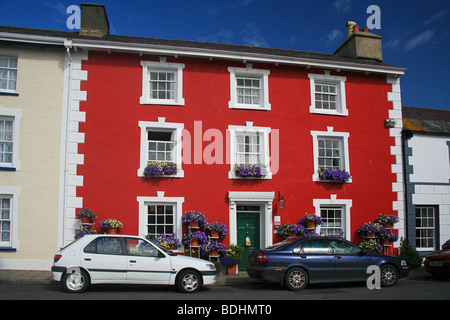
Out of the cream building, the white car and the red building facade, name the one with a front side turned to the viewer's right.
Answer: the white car

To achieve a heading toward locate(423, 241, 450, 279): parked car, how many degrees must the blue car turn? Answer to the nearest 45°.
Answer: approximately 45° to its left

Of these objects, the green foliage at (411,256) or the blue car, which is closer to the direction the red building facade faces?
the blue car

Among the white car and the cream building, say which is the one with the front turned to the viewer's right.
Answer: the white car

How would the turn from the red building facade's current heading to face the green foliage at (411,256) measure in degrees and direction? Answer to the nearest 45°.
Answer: approximately 90° to its left

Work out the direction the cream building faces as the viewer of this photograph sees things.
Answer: facing the viewer

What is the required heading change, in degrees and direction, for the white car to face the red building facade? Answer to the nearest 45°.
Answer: approximately 45° to its left

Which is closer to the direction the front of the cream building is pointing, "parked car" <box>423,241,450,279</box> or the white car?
the white car

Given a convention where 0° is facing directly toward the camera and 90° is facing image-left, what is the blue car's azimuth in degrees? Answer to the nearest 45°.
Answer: approximately 270°

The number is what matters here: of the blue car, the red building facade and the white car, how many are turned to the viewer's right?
2

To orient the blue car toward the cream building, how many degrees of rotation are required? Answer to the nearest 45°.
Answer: approximately 180°

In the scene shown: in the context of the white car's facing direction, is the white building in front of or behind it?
in front

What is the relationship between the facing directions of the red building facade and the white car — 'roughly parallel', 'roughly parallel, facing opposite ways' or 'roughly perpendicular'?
roughly perpendicular

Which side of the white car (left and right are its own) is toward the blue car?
front

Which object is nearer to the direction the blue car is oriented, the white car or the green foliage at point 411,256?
the green foliage

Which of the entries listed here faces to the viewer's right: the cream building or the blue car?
the blue car

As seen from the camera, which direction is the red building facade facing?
toward the camera

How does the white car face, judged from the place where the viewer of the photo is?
facing to the right of the viewer
